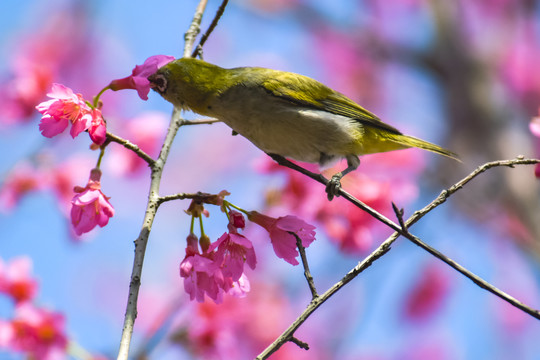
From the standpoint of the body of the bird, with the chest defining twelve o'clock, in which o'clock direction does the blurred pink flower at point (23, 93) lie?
The blurred pink flower is roughly at 1 o'clock from the bird.

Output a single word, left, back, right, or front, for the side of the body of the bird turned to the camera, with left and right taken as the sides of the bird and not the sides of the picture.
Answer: left
